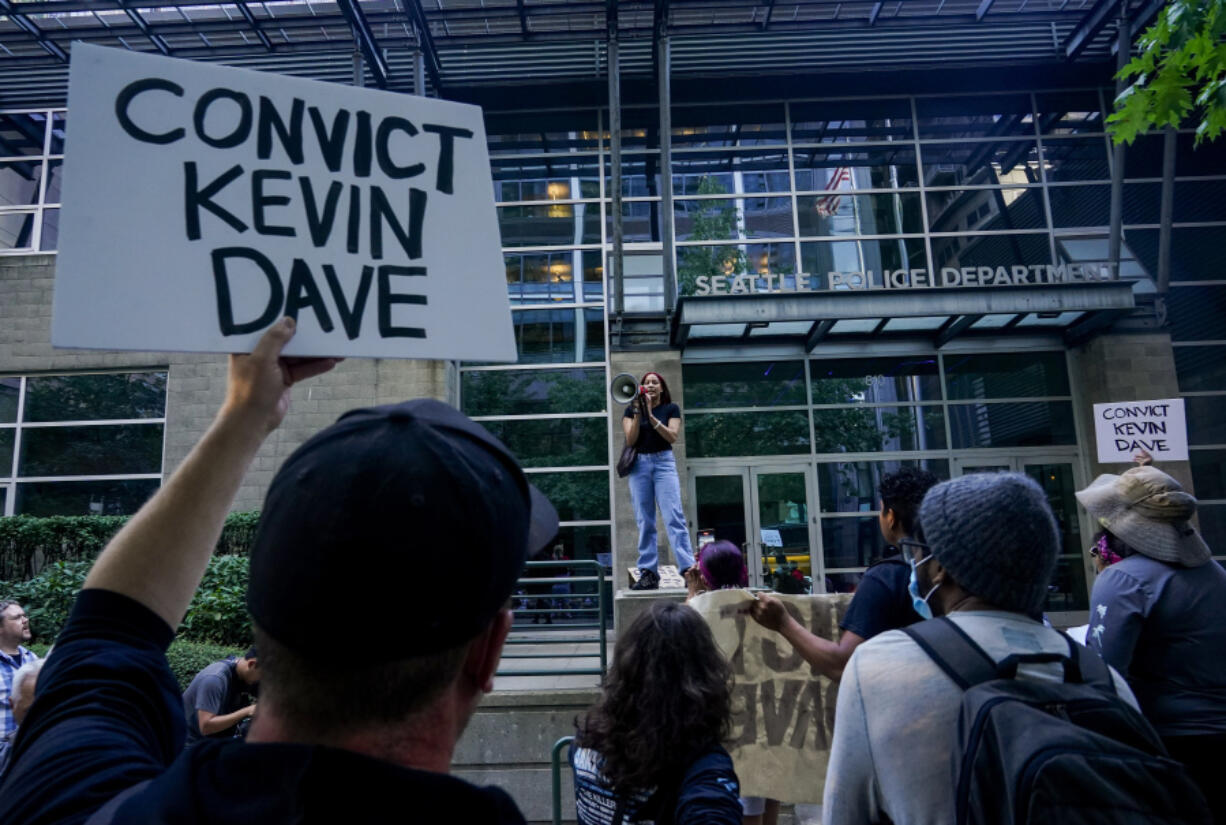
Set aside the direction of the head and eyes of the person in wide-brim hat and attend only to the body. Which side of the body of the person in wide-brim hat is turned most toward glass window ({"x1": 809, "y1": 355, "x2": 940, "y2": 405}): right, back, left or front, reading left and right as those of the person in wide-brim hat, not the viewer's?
front

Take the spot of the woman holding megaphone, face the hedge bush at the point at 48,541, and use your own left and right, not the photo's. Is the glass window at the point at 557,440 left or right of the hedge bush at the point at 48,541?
right

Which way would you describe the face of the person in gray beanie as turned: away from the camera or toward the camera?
away from the camera

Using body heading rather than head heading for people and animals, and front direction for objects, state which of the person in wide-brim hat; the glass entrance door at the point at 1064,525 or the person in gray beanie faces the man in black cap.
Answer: the glass entrance door

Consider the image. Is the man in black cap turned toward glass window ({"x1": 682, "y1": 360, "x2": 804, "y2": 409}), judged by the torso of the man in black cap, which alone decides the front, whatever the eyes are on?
yes

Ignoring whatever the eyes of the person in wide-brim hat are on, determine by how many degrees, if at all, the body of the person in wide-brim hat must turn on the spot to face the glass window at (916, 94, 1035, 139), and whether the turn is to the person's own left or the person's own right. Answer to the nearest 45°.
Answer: approximately 45° to the person's own right

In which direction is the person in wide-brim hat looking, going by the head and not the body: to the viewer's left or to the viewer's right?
to the viewer's left

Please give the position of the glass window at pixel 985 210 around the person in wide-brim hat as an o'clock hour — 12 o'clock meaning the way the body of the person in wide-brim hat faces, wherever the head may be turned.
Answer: The glass window is roughly at 1 o'clock from the person in wide-brim hat.

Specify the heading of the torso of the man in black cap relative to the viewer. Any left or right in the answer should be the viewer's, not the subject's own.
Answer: facing away from the viewer and to the right of the viewer

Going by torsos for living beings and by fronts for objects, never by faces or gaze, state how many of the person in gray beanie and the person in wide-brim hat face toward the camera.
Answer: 0

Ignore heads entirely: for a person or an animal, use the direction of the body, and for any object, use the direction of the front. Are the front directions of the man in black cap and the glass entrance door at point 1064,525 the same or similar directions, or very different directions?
very different directions

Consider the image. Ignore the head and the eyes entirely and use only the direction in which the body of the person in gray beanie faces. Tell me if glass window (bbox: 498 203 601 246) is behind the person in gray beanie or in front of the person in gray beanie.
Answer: in front

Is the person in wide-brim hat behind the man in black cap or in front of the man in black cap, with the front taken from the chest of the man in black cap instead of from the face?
in front

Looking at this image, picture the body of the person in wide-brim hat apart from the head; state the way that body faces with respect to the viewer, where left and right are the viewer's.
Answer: facing away from the viewer and to the left of the viewer

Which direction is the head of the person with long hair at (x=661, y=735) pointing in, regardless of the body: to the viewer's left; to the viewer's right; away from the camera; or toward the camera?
away from the camera

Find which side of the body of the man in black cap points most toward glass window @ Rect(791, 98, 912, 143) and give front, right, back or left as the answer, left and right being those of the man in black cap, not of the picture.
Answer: front
